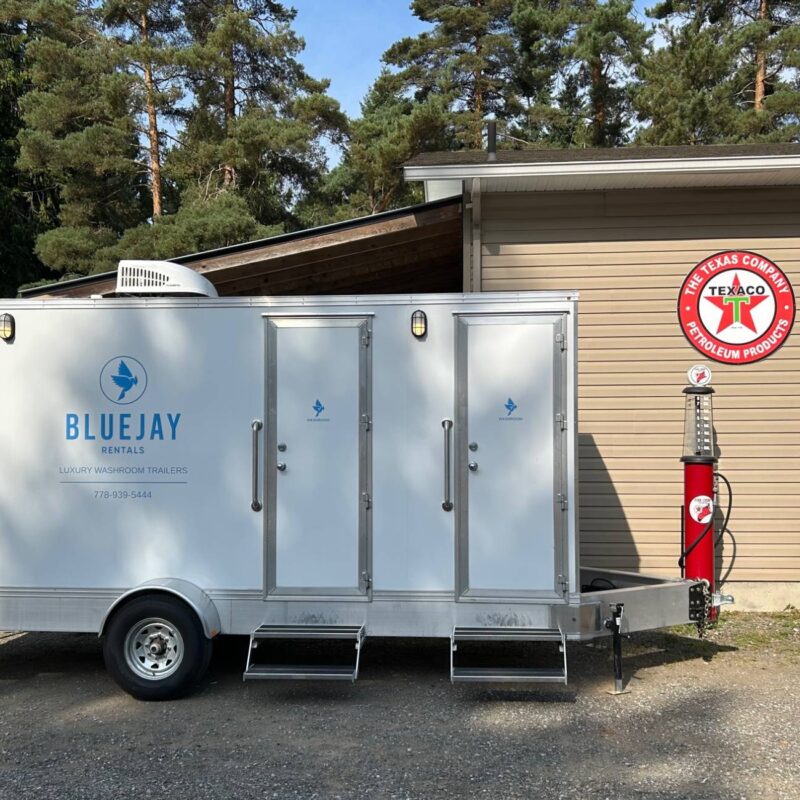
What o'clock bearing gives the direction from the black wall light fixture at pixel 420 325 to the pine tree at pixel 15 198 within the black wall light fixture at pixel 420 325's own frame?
The pine tree is roughly at 5 o'clock from the black wall light fixture.

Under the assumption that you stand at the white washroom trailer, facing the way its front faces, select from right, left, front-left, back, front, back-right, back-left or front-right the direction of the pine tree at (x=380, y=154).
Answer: left

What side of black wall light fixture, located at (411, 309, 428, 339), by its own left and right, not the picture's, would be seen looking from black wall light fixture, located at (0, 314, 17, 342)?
right

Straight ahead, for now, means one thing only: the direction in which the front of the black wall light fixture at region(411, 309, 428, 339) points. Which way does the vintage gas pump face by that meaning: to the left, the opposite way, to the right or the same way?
the same way

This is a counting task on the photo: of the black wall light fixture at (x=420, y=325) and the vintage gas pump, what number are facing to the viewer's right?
0

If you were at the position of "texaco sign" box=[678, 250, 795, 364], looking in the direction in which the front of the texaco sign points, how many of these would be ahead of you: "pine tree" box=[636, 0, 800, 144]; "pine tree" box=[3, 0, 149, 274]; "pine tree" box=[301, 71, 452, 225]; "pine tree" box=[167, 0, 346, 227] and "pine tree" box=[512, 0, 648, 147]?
0

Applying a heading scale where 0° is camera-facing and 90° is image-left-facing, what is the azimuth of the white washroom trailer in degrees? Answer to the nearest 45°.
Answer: approximately 270°

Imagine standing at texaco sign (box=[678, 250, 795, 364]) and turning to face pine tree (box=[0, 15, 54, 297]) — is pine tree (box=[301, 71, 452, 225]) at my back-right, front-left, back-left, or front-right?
front-right

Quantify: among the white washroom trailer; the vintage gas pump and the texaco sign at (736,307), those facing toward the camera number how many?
2

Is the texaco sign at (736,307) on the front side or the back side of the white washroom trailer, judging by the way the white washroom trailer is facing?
on the front side

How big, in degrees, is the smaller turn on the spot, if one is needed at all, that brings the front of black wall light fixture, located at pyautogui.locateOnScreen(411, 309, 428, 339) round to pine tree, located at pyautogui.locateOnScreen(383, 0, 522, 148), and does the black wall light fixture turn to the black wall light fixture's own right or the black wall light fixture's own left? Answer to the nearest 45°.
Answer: approximately 180°

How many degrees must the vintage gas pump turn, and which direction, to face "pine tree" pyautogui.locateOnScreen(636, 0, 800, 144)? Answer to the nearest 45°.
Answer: approximately 180°

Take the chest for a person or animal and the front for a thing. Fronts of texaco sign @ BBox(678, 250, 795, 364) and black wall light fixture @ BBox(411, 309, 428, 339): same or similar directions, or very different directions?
same or similar directions

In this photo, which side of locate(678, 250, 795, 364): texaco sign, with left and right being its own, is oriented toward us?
front

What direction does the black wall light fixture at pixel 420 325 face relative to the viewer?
toward the camera

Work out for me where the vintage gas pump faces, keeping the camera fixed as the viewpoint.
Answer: facing the viewer

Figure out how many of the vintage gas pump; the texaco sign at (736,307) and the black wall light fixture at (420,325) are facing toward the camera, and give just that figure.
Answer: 3

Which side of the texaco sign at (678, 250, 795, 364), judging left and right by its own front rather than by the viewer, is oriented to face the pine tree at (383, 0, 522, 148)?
back

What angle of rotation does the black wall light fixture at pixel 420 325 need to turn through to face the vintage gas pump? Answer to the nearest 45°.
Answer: approximately 135° to its left
